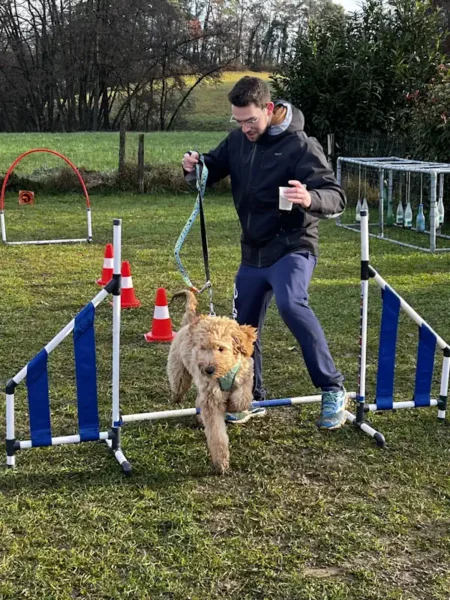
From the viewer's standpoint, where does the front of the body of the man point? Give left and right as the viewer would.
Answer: facing the viewer and to the left of the viewer

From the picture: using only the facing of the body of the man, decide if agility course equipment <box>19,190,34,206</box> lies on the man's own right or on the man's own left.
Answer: on the man's own right

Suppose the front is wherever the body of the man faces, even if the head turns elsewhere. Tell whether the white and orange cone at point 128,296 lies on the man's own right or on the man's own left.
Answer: on the man's own right

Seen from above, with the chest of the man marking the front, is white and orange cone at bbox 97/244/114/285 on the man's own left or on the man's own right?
on the man's own right

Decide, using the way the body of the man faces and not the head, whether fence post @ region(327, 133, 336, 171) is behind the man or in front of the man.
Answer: behind

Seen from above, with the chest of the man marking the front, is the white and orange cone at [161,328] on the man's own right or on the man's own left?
on the man's own right

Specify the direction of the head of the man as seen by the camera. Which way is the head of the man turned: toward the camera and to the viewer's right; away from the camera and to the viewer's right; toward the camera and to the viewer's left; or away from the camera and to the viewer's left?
toward the camera and to the viewer's left

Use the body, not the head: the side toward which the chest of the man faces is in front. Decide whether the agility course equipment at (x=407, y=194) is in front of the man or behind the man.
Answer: behind

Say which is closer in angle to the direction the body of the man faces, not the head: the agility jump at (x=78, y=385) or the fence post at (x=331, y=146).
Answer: the agility jump
